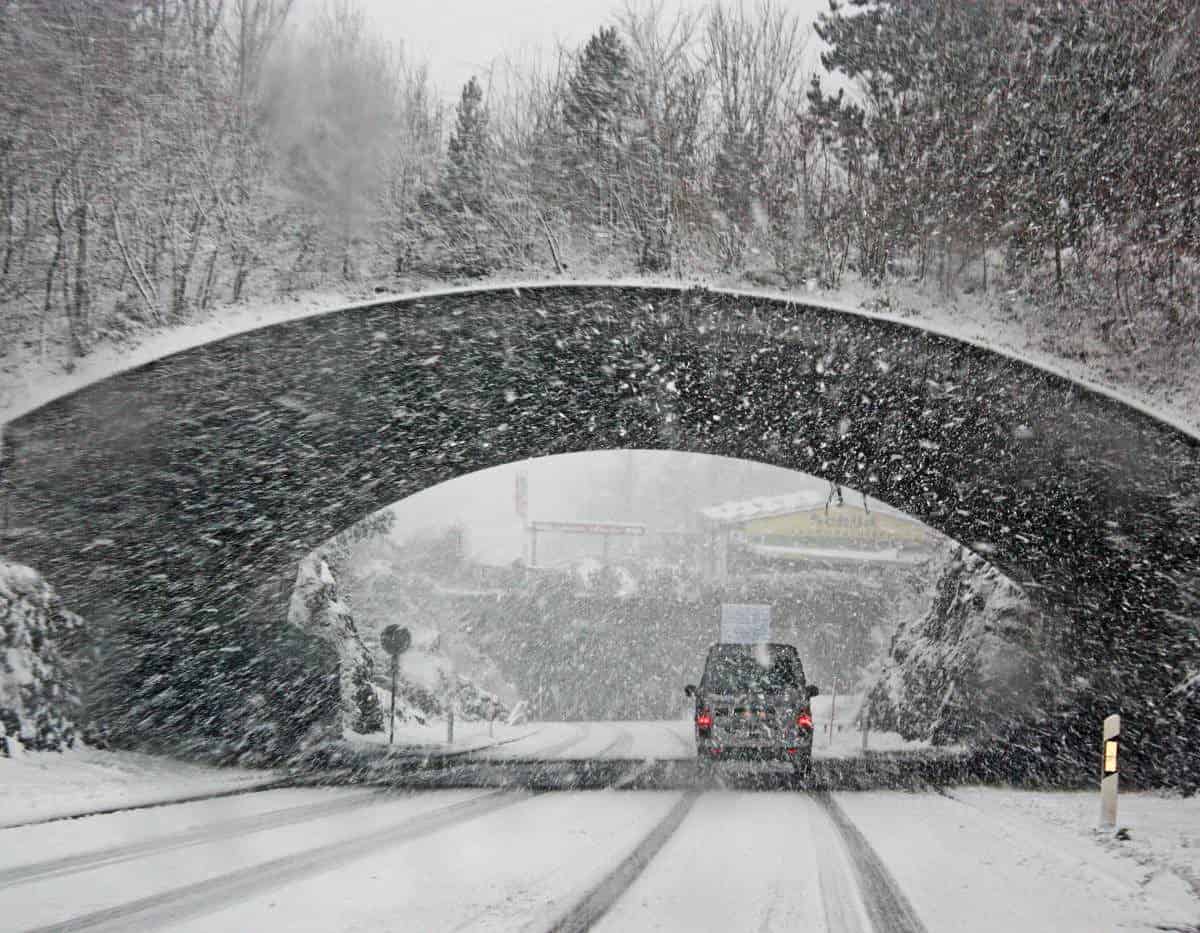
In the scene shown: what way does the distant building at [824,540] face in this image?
toward the camera

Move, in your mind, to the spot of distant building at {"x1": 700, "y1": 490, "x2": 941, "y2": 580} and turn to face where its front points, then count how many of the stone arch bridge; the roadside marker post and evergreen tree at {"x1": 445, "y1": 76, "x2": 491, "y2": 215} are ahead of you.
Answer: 3

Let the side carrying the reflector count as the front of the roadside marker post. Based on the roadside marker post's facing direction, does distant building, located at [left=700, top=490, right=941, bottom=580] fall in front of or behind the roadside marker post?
behind

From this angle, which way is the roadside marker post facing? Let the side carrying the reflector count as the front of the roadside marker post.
toward the camera

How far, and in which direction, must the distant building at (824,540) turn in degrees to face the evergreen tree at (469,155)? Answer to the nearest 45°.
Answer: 0° — it already faces it

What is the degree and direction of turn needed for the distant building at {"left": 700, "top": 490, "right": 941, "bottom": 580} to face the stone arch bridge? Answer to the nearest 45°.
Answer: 0° — it already faces it

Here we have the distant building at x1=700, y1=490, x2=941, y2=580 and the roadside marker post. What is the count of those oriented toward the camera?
2

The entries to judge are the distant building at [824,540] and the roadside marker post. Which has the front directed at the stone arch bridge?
the distant building

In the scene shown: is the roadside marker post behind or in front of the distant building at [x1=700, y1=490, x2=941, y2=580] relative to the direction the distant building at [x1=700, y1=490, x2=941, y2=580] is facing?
in front
